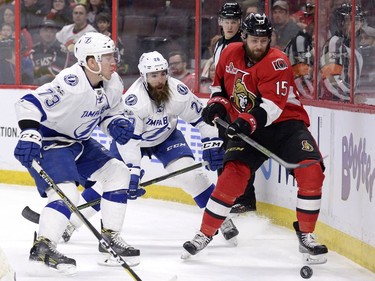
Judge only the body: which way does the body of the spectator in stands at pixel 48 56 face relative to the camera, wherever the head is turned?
toward the camera

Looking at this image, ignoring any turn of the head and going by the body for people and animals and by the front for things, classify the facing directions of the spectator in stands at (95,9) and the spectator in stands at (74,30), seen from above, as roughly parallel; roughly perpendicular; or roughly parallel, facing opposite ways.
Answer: roughly parallel

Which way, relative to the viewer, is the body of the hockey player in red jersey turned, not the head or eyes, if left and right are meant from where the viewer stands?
facing the viewer and to the left of the viewer

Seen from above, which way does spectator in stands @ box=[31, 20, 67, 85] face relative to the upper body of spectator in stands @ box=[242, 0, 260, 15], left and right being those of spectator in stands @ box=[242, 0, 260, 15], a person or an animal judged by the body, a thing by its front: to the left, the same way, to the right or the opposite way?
the same way

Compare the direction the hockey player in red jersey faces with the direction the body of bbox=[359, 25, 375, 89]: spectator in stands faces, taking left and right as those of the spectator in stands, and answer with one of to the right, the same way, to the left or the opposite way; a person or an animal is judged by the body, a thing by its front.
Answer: the same way

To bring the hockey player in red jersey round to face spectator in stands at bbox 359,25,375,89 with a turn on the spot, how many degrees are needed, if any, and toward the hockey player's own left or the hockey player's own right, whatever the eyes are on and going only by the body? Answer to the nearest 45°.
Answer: approximately 180°

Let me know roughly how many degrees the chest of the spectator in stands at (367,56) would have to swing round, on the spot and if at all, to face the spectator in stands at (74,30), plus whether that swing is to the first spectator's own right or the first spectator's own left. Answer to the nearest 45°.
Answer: approximately 90° to the first spectator's own right

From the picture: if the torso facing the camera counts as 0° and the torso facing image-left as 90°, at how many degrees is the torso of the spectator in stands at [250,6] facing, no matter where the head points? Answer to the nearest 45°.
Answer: approximately 0°

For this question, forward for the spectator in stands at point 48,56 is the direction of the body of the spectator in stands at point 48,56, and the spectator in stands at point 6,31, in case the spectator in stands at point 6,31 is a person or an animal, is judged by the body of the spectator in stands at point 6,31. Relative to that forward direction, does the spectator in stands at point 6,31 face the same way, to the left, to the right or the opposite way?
the same way

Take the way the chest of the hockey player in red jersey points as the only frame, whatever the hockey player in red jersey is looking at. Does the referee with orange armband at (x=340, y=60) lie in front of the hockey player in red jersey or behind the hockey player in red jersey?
behind

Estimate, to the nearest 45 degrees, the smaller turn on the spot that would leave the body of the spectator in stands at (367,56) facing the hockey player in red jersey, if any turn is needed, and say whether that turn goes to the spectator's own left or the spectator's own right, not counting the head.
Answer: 0° — they already face them

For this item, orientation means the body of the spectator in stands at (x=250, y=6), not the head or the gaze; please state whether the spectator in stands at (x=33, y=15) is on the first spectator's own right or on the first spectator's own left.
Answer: on the first spectator's own right

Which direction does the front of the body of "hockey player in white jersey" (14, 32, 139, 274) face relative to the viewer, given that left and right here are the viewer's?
facing the viewer and to the right of the viewer

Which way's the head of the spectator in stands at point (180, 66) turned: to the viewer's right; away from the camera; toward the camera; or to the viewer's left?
toward the camera

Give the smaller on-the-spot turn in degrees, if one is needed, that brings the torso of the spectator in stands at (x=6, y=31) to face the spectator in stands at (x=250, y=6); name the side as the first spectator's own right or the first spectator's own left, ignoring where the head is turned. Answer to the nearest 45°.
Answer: approximately 45° to the first spectator's own left
